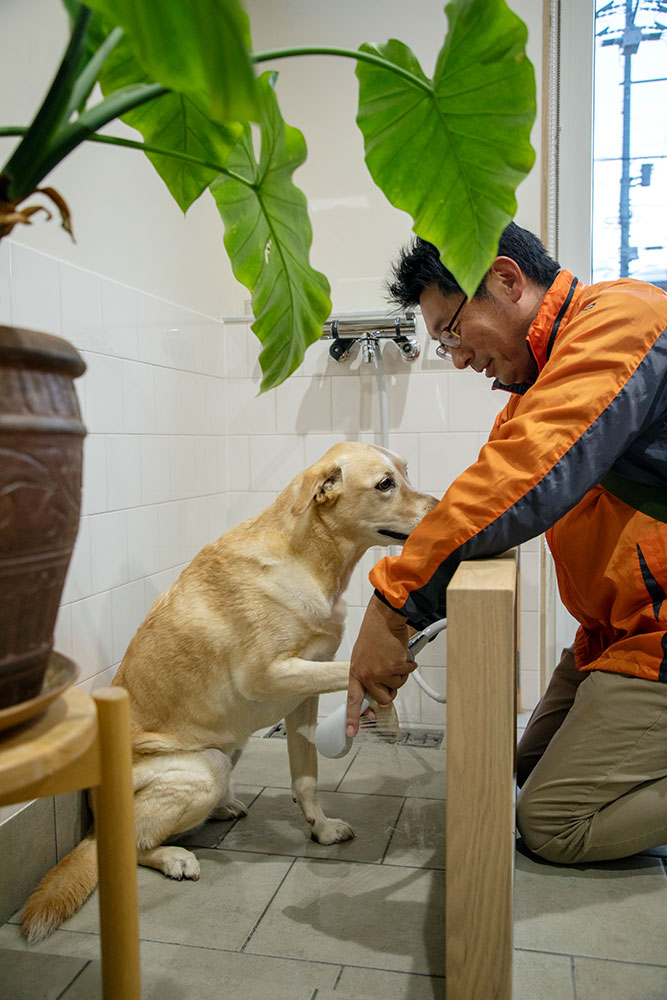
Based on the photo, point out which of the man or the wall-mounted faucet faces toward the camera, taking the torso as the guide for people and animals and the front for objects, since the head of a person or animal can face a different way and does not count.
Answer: the wall-mounted faucet

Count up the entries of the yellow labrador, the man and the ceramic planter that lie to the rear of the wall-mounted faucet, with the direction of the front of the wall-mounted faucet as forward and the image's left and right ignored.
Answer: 0

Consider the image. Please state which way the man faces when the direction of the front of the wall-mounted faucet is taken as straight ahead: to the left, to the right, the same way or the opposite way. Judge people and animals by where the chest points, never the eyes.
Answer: to the right

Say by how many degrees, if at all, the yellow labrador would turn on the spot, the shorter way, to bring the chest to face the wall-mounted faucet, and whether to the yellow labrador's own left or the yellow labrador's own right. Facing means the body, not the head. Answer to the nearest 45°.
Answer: approximately 45° to the yellow labrador's own left

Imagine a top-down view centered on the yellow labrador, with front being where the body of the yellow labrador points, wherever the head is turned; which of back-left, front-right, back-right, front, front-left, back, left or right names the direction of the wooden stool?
right

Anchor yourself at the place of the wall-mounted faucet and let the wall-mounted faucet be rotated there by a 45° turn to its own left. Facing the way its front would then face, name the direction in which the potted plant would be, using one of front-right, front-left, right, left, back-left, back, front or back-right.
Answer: front-right

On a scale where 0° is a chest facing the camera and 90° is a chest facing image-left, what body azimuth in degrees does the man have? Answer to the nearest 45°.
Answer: approximately 90°

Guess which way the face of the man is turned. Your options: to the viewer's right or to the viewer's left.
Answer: to the viewer's left

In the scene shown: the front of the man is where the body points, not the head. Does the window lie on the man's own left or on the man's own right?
on the man's own right

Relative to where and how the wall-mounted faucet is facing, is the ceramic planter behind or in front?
in front

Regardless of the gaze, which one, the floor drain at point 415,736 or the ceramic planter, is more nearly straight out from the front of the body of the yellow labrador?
the floor drain

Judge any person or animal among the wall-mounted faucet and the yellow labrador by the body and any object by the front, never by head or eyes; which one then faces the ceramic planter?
the wall-mounted faucet

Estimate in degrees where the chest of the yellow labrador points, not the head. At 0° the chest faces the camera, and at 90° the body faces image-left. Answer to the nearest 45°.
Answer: approximately 270°

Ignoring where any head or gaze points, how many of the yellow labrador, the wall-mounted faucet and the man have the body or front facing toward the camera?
1

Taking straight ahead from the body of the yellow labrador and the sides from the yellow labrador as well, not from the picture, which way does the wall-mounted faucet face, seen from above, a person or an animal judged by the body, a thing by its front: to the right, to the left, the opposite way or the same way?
to the right

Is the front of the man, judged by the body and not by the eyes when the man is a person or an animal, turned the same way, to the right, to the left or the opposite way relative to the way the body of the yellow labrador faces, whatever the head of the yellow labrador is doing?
the opposite way

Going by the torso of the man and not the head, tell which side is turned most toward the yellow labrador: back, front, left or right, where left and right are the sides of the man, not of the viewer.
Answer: front

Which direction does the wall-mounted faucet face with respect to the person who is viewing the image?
facing the viewer

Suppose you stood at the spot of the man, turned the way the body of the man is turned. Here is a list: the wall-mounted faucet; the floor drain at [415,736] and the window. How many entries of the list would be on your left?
0
